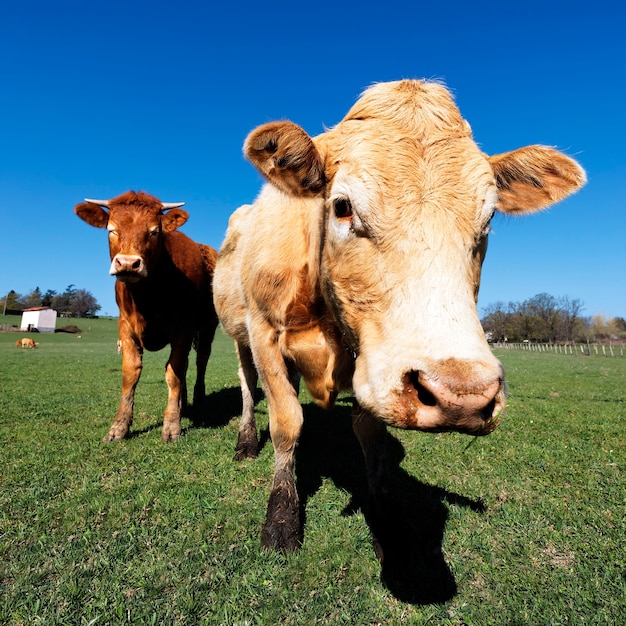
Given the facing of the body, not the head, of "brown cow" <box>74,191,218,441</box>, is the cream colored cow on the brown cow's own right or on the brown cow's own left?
on the brown cow's own left

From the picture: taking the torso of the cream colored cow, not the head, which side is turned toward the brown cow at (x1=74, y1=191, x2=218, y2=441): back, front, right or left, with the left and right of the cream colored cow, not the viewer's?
back

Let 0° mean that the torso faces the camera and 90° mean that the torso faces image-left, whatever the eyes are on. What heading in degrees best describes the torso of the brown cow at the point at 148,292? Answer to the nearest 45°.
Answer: approximately 45°

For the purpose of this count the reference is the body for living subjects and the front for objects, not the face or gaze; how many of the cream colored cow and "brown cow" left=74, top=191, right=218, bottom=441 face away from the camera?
0
